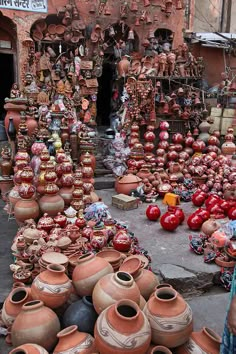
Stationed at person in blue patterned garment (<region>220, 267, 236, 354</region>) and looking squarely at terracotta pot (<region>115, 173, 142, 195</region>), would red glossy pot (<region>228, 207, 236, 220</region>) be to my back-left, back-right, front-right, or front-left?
front-right

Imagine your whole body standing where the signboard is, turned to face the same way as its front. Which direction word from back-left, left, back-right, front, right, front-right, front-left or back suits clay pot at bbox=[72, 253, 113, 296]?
front

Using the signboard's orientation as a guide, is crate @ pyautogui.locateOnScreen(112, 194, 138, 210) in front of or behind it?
in front

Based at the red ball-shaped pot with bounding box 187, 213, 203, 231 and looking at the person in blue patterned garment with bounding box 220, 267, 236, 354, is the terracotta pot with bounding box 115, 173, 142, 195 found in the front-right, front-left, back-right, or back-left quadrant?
back-right

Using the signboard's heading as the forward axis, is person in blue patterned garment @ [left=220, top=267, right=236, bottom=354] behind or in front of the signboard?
in front

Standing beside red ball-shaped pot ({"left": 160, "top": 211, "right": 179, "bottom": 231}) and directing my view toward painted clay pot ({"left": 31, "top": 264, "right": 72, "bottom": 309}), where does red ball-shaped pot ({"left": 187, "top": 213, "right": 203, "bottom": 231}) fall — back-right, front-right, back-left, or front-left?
back-left

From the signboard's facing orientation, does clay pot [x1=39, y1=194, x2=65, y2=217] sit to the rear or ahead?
ahead

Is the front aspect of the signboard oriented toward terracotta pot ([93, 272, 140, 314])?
yes

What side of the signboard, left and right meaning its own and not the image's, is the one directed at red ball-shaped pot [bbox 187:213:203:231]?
front

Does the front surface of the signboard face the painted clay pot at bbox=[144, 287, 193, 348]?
yes

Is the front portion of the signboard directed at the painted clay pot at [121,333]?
yes

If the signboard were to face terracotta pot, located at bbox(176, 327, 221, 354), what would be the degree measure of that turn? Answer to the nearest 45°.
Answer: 0° — it already faces it

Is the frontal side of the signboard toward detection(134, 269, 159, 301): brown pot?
yes

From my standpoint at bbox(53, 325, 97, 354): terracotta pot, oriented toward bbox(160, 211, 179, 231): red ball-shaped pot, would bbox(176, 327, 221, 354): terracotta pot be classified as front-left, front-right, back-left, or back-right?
front-right

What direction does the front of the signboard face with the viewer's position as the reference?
facing the viewer

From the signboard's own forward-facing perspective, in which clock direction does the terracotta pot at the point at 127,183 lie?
The terracotta pot is roughly at 11 o'clock from the signboard.

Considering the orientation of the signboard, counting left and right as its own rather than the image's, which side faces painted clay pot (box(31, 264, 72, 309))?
front

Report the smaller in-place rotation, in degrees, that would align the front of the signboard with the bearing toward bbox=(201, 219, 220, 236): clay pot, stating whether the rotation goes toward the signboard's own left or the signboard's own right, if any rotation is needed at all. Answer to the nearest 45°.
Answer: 0° — it already faces it

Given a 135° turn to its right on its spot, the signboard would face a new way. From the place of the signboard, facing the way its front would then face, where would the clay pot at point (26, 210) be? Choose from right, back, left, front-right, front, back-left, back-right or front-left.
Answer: back-left
